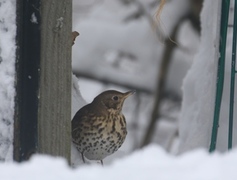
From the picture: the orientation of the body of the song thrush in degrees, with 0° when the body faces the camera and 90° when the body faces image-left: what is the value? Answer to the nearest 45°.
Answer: approximately 315°

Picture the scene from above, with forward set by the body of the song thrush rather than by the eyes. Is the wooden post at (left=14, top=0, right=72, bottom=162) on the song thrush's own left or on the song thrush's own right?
on the song thrush's own right
